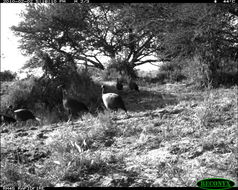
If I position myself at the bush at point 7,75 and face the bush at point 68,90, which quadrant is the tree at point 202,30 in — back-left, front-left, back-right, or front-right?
front-left

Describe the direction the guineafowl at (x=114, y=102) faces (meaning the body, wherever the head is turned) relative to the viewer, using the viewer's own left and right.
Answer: facing to the left of the viewer

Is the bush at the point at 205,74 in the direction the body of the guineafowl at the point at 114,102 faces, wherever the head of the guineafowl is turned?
no

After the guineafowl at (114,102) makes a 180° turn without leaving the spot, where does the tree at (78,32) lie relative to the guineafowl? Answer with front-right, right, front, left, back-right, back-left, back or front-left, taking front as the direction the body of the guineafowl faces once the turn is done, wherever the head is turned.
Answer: left

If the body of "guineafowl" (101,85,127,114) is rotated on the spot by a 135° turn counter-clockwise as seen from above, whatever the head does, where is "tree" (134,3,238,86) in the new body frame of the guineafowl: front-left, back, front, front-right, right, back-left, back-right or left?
left

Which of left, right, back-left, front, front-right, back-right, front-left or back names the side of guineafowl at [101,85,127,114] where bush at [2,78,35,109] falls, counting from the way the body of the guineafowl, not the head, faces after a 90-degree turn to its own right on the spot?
front-left

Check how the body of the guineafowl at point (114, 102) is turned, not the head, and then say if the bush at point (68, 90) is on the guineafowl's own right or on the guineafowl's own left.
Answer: on the guineafowl's own right
